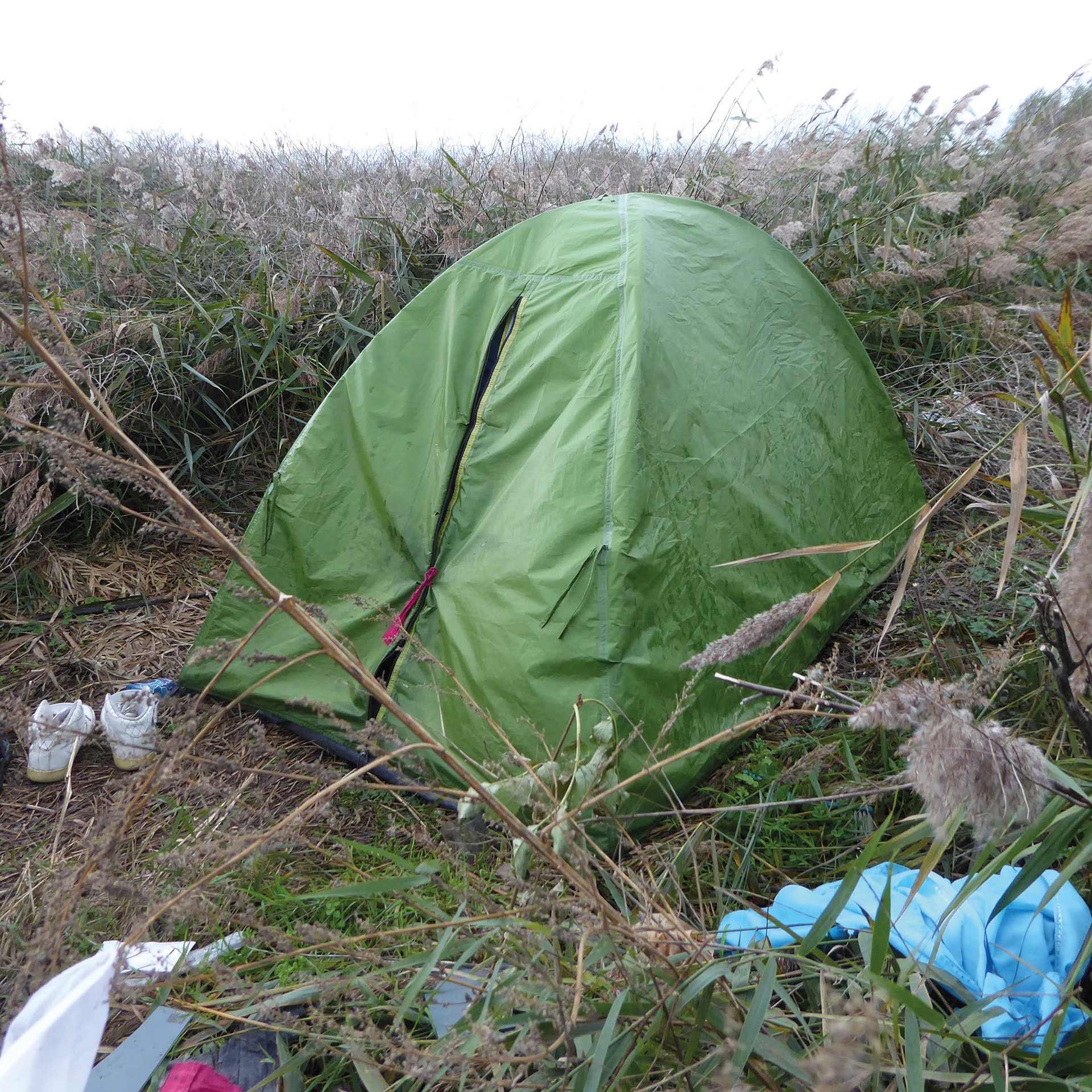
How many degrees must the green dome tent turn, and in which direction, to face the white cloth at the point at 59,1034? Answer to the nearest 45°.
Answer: approximately 45° to its left

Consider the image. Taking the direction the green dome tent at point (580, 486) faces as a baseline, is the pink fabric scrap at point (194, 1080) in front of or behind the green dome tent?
in front

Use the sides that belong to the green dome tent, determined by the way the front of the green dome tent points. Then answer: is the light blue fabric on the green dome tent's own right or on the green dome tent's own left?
on the green dome tent's own left

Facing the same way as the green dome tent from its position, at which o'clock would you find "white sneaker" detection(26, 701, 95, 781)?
The white sneaker is roughly at 1 o'clock from the green dome tent.

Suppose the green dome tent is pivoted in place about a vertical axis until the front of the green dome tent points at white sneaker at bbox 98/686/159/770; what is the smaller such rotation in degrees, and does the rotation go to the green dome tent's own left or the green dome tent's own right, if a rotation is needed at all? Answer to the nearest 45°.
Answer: approximately 45° to the green dome tent's own right

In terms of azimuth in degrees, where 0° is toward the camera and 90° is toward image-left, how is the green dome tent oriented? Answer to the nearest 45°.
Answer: approximately 45°

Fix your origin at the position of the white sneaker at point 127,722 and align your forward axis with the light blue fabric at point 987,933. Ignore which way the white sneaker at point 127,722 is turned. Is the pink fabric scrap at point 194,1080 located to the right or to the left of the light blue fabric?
right
